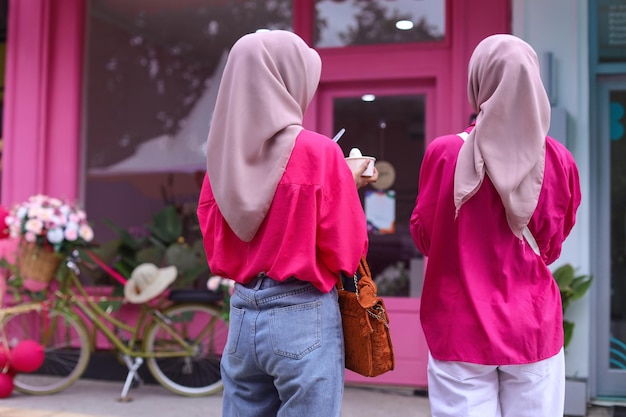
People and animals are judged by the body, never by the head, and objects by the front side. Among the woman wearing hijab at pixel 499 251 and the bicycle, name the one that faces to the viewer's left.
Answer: the bicycle

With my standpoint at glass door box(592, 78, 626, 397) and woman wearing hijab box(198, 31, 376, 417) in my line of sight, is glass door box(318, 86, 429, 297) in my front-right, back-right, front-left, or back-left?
front-right

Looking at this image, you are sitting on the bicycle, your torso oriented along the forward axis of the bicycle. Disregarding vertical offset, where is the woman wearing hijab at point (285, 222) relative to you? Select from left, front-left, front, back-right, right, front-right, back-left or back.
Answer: left

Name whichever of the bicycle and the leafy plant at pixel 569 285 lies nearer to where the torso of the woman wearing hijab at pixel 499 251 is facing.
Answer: the leafy plant

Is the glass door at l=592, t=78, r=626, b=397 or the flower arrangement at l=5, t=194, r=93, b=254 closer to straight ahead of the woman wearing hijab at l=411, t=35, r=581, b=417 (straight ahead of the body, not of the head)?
the glass door

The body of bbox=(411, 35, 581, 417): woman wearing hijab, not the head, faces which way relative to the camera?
away from the camera

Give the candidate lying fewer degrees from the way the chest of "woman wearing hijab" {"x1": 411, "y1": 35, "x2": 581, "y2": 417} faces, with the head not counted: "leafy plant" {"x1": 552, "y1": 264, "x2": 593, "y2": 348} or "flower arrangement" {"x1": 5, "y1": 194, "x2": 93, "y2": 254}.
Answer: the leafy plant

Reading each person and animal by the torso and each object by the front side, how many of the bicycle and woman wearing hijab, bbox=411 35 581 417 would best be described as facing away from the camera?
1

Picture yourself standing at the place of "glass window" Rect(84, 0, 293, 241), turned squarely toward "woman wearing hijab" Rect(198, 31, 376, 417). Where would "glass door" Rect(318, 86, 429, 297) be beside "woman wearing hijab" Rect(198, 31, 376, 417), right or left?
left

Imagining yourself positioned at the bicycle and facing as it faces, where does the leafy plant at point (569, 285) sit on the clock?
The leafy plant is roughly at 7 o'clock from the bicycle.

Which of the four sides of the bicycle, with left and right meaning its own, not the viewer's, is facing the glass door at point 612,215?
back

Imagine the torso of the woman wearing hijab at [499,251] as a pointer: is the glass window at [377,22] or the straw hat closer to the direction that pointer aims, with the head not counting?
the glass window

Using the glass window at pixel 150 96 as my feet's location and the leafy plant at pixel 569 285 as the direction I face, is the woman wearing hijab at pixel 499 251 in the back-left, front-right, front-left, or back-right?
front-right

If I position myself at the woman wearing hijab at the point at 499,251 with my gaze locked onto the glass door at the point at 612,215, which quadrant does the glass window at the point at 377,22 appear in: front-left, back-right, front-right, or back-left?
front-left

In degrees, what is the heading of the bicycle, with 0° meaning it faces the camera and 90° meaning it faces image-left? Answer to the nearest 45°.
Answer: approximately 90°

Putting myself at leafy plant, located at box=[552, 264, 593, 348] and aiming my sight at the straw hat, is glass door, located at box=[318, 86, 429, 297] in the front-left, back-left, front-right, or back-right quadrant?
front-right

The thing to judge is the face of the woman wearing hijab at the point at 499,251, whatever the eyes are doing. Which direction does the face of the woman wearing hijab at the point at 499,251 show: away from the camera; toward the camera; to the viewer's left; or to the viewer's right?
away from the camera
